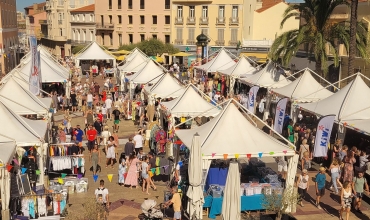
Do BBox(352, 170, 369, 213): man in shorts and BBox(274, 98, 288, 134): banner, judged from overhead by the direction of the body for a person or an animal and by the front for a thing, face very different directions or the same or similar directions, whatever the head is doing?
same or similar directions

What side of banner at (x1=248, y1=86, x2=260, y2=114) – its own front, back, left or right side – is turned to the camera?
front

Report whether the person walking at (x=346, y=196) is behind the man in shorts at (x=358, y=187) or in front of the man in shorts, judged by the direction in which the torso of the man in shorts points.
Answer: in front

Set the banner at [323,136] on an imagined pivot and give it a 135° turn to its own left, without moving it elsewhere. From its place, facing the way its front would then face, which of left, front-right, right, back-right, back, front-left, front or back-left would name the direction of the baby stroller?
back

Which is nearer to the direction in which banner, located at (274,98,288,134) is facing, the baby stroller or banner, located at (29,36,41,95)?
the baby stroller

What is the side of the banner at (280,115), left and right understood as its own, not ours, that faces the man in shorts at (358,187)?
front

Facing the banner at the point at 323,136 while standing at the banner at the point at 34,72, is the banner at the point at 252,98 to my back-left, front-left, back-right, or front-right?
front-left

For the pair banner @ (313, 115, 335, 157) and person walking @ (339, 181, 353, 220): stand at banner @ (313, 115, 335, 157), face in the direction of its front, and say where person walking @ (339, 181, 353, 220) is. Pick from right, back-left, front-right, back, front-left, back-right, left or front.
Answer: front

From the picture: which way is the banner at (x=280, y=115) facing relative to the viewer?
toward the camera

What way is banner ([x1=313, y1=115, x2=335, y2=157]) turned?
toward the camera

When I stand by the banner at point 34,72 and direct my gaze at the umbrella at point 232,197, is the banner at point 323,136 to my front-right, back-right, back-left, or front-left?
front-left

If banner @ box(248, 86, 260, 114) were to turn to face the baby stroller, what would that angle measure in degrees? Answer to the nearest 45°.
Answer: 0° — it already faces it

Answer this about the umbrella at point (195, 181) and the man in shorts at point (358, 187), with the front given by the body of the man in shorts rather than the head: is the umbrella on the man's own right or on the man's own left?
on the man's own right
